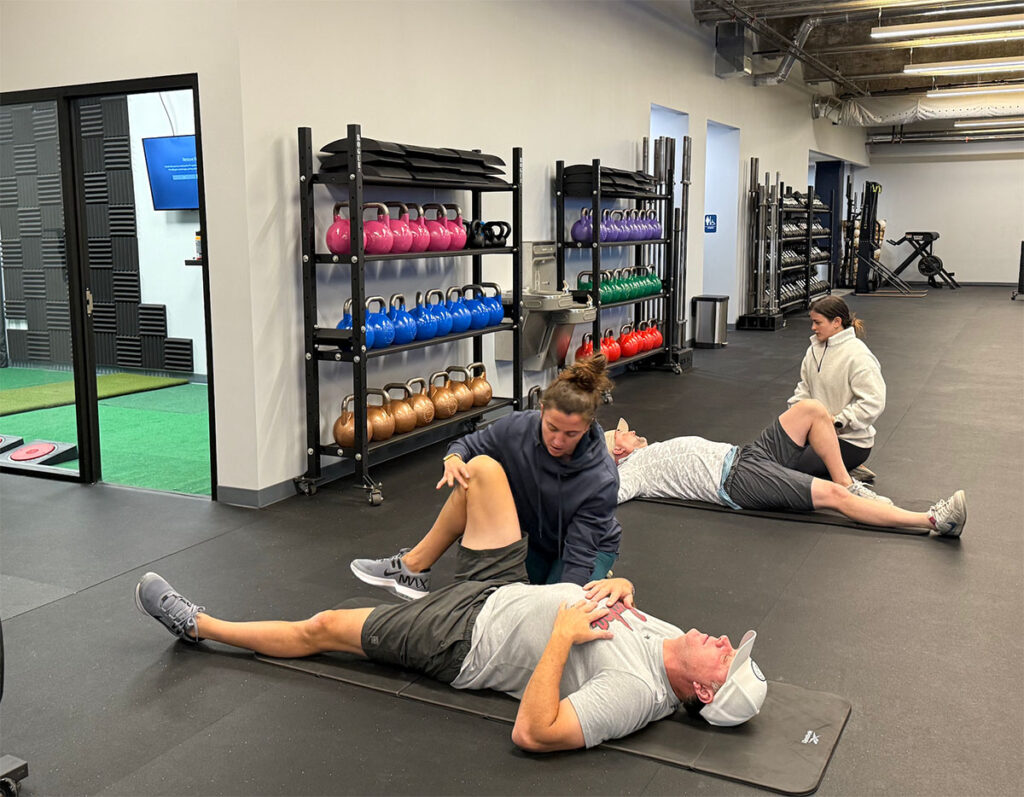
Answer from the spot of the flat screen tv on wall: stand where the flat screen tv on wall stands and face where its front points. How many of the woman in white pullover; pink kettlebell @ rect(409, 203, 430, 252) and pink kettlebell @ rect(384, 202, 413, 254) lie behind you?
0

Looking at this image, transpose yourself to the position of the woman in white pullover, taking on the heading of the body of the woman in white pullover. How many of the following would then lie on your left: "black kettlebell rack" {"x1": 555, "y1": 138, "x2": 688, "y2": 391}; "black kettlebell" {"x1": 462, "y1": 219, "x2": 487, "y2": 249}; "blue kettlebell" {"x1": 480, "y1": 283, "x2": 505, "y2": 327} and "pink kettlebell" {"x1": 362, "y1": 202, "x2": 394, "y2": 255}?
0

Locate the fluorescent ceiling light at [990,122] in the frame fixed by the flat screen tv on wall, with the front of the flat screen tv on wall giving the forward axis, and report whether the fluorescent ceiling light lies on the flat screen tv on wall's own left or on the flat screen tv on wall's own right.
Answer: on the flat screen tv on wall's own left

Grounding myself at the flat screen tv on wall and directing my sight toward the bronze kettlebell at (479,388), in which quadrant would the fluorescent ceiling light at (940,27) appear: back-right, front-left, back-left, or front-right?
front-left

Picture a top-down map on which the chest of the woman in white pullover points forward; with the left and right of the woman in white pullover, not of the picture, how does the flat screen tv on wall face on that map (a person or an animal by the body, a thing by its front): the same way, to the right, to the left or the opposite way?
to the left

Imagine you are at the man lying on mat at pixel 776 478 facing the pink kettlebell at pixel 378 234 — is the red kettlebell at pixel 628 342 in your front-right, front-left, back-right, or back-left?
front-right

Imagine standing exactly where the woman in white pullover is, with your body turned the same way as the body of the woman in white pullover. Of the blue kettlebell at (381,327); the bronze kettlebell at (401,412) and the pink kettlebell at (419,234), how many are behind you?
0

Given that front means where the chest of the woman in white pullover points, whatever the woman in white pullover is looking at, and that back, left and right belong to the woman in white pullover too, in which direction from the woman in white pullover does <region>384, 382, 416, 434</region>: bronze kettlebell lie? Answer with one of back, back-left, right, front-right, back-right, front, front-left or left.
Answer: front-right

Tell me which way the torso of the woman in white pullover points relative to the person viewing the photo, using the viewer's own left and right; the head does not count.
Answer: facing the viewer and to the left of the viewer

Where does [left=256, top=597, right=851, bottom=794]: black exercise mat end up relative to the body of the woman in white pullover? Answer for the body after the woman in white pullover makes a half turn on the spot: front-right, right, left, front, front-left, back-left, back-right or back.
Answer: back-right

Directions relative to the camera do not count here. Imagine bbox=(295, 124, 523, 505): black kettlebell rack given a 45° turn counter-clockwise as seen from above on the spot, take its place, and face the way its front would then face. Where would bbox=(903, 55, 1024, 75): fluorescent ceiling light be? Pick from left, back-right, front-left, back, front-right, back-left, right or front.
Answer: front-left

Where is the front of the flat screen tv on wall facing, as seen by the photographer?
facing the viewer

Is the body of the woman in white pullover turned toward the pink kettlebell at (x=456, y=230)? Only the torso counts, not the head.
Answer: no

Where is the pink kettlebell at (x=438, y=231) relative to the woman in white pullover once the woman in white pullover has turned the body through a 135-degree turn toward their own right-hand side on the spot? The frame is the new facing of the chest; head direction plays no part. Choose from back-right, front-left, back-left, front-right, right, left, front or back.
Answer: left

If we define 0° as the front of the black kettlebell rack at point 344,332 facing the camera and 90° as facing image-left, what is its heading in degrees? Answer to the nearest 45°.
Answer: approximately 315°

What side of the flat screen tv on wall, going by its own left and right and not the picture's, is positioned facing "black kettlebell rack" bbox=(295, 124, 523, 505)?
front
